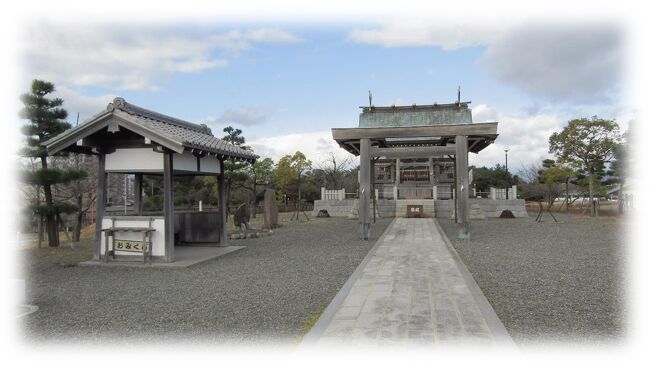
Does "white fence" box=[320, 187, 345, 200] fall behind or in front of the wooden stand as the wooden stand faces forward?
behind

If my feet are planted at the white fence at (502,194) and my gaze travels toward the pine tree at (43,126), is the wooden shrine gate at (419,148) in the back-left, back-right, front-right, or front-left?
front-left

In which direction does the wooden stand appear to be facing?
toward the camera

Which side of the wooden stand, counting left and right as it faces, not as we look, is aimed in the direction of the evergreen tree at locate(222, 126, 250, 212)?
back

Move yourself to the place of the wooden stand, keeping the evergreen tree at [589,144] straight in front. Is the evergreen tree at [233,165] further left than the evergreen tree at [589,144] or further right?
left

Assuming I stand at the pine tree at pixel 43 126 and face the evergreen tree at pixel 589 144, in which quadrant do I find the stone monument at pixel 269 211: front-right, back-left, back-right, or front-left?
front-left

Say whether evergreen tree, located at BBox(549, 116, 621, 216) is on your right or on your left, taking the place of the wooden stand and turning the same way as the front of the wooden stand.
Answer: on your left

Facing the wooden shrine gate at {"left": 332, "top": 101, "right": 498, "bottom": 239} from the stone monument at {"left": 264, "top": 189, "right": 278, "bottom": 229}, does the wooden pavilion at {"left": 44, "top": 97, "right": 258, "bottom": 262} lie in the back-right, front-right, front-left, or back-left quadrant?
front-right

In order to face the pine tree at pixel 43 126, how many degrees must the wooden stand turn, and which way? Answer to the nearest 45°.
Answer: approximately 135° to its right
